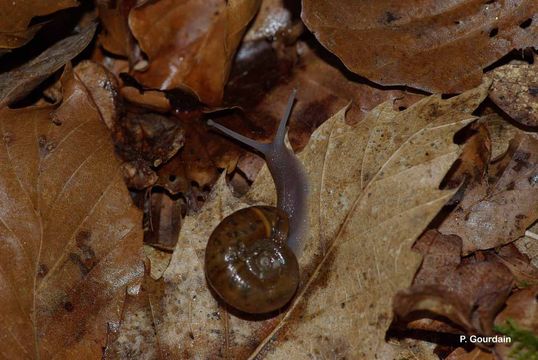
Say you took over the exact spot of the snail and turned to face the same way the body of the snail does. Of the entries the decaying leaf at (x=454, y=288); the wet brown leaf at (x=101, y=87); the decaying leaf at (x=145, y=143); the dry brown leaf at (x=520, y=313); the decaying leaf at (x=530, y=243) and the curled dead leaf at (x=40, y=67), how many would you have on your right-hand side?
3

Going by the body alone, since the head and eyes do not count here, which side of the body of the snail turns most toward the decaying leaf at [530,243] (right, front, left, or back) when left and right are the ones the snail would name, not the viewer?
right

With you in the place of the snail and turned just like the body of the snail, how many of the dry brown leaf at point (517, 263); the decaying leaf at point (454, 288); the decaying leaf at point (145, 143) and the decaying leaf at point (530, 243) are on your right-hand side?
3

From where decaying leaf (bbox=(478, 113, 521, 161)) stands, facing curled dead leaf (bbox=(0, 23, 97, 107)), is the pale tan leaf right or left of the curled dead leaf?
left

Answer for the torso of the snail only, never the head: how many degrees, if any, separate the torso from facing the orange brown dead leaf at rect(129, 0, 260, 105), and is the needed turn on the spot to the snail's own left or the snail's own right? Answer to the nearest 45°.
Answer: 0° — it already faces it

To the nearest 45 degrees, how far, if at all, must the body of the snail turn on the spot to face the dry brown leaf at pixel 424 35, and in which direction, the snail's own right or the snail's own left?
approximately 45° to the snail's own right

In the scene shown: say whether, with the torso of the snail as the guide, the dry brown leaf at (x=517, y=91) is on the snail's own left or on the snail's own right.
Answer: on the snail's own right

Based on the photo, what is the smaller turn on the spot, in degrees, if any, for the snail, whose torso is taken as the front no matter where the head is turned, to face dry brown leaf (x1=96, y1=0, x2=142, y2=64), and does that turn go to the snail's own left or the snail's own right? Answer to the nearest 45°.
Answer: approximately 45° to the snail's own left

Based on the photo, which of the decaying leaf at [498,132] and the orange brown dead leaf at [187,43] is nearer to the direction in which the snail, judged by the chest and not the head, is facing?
the orange brown dead leaf

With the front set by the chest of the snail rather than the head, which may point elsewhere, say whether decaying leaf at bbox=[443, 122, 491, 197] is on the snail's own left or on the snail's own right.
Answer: on the snail's own right

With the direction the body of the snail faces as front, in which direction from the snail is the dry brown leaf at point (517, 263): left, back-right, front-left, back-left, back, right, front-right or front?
right

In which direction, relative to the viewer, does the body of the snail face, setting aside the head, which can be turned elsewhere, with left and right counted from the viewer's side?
facing away from the viewer

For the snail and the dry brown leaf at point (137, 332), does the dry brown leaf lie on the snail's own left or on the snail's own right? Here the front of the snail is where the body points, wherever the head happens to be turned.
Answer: on the snail's own left

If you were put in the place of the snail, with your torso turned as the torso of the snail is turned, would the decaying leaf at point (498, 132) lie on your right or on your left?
on your right

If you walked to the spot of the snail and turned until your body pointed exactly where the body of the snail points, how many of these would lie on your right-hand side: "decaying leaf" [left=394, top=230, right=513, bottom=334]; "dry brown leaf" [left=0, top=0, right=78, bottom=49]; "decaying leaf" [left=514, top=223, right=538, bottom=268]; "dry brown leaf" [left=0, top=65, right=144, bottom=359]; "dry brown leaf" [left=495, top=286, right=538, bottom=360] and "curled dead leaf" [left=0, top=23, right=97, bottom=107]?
3

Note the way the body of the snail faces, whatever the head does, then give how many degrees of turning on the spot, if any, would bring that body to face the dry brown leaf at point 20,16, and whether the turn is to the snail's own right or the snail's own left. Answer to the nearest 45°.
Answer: approximately 45° to the snail's own left

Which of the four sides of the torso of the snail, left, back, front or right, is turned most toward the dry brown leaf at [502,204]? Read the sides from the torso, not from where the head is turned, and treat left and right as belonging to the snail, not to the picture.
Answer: right

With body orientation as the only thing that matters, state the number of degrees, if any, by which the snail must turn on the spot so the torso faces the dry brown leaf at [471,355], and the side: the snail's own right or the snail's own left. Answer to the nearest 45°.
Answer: approximately 90° to the snail's own right
